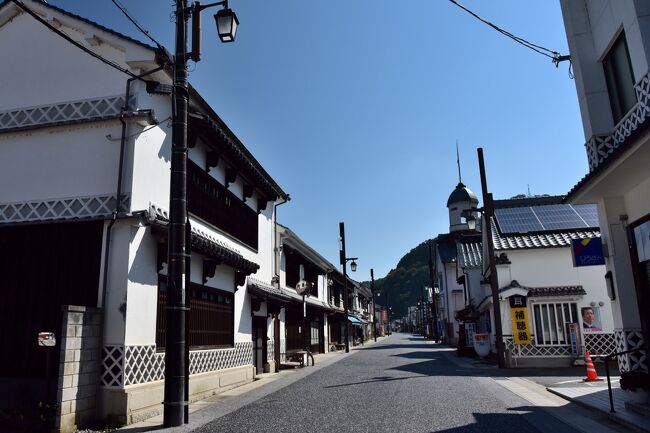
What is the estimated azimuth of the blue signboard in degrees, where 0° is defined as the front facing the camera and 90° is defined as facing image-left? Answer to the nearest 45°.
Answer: approximately 0°

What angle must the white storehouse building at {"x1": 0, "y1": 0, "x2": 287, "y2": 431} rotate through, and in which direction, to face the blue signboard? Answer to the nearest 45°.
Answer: approximately 45° to its left

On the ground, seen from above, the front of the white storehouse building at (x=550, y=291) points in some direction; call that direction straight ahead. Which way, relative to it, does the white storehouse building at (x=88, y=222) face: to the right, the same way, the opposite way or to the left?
to the left

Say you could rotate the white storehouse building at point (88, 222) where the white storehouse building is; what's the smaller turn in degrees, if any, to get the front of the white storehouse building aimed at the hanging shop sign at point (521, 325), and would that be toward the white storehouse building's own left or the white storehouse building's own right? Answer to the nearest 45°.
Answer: approximately 45° to the white storehouse building's own left

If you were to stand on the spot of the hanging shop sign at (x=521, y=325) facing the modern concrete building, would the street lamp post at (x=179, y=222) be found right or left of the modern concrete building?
right

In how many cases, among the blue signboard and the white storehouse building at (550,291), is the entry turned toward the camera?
2

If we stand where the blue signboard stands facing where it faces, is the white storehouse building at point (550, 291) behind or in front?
behind
